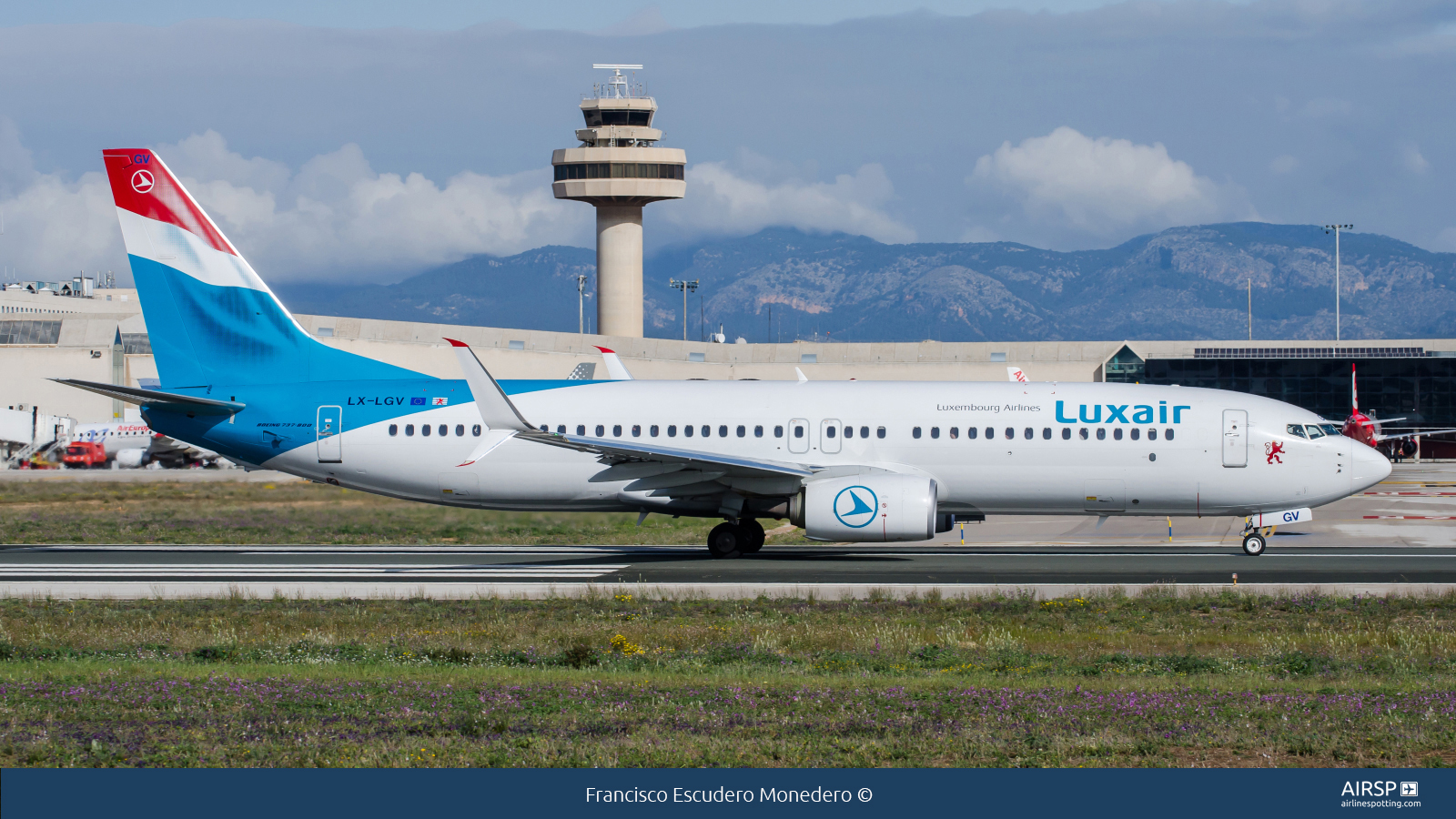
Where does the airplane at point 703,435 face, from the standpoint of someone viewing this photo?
facing to the right of the viewer
